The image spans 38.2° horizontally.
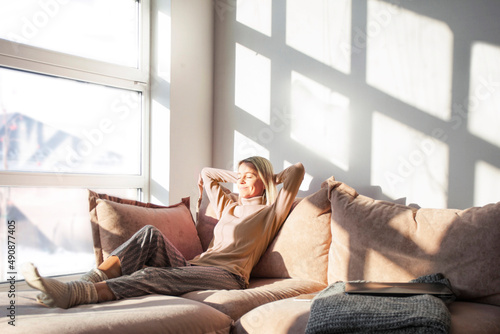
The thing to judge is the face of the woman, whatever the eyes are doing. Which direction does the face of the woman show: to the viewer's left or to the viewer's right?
to the viewer's left

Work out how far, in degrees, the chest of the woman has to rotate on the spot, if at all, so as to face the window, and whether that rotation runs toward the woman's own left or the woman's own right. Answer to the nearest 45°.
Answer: approximately 90° to the woman's own right

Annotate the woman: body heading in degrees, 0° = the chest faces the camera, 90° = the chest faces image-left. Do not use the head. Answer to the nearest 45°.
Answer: approximately 45°

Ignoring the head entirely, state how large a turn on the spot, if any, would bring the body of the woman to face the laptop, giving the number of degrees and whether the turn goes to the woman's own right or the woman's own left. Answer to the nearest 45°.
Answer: approximately 90° to the woman's own left
